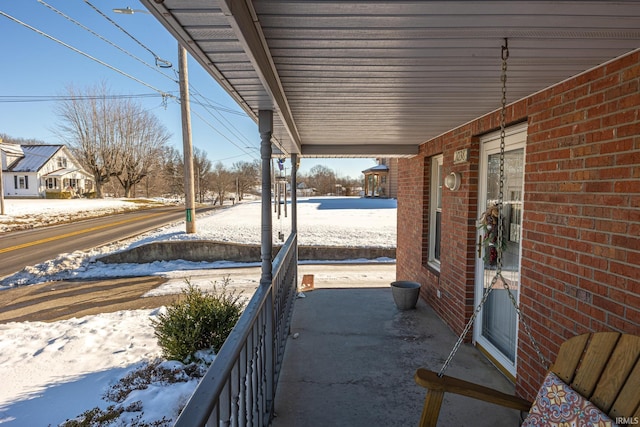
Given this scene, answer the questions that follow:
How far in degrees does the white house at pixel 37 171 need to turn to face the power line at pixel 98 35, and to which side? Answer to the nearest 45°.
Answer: approximately 45° to its right

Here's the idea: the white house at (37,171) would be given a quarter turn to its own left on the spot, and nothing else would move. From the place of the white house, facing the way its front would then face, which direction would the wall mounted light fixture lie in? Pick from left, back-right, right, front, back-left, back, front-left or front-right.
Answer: back-right

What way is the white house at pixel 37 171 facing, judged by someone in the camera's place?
facing the viewer and to the right of the viewer

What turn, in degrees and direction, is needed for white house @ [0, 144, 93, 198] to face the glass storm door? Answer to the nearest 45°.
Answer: approximately 45° to its right

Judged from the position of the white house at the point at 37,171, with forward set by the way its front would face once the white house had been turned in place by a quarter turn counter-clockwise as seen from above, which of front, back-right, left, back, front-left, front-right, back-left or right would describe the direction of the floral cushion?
back-right

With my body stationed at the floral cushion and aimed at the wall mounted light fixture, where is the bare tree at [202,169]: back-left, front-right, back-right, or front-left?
front-left

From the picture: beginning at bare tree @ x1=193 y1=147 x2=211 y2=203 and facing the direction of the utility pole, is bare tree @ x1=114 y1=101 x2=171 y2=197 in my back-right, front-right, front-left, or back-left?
front-right

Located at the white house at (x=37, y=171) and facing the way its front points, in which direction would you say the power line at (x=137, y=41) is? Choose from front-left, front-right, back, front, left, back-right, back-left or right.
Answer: front-right

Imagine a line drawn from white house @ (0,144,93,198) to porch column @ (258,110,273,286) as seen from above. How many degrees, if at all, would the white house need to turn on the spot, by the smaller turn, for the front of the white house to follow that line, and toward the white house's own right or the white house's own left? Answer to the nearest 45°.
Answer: approximately 45° to the white house's own right
